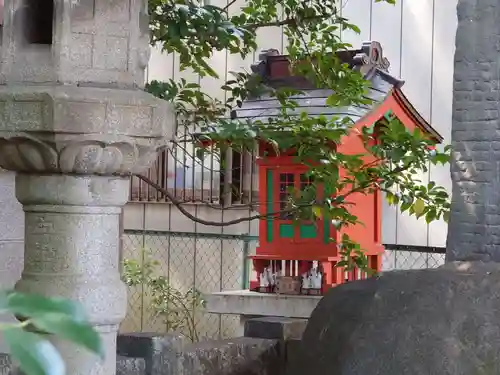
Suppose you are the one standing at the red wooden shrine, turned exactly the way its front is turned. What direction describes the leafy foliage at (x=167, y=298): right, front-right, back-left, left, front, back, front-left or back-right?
right

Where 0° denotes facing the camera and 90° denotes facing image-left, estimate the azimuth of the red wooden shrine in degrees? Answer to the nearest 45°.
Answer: approximately 45°

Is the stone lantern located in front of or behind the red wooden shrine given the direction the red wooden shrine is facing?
in front

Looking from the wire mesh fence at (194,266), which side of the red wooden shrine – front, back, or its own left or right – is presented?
right

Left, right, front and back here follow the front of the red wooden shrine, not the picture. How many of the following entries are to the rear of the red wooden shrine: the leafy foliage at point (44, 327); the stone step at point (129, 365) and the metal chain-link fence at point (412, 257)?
1

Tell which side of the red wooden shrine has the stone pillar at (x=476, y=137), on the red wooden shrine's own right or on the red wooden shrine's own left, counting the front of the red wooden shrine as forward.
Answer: on the red wooden shrine's own left

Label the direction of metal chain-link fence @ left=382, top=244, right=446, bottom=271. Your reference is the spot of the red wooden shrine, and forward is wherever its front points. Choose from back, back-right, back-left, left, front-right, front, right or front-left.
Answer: back

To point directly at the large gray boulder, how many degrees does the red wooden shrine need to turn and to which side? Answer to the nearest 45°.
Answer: approximately 45° to its left

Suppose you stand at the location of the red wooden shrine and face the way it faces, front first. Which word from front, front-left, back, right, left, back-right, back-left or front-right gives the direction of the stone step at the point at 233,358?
front-left
